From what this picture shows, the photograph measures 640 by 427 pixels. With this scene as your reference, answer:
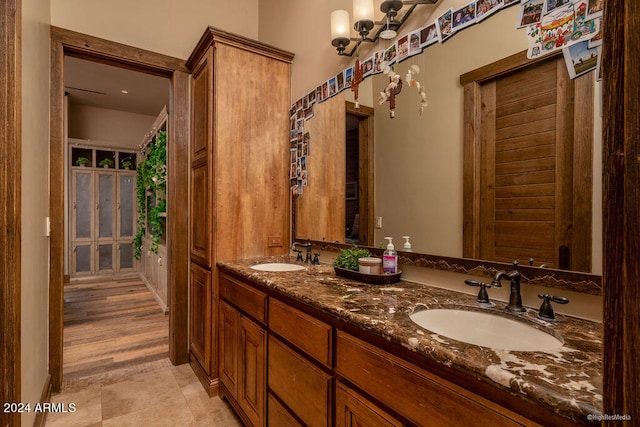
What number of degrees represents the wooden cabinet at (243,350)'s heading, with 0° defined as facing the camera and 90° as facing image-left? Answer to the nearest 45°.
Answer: approximately 45°

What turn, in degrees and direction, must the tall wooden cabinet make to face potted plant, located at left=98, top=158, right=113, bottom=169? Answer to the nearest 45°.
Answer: approximately 45° to its right

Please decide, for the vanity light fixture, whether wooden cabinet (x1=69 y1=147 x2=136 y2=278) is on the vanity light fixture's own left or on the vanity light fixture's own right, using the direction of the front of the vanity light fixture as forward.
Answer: on the vanity light fixture's own right

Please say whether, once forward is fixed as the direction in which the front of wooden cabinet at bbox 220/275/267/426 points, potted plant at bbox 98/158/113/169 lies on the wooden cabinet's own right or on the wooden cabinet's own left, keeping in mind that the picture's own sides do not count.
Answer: on the wooden cabinet's own right

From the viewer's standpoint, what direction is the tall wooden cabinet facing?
to the viewer's left

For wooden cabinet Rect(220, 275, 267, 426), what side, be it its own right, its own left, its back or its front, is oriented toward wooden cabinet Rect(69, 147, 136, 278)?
right

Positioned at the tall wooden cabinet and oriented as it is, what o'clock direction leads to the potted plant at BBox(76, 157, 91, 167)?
The potted plant is roughly at 2 o'clock from the tall wooden cabinet.

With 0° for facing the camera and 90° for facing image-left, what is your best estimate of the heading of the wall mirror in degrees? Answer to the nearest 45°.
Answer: approximately 45°
